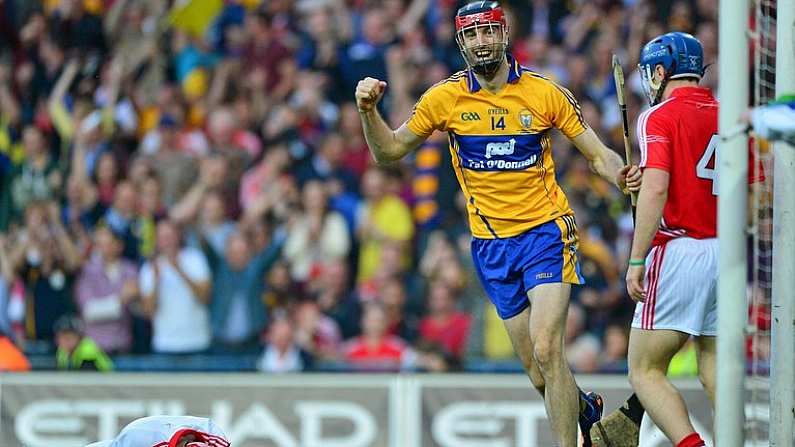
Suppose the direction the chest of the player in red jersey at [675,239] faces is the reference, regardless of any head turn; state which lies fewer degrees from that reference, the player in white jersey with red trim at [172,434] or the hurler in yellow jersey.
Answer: the hurler in yellow jersey

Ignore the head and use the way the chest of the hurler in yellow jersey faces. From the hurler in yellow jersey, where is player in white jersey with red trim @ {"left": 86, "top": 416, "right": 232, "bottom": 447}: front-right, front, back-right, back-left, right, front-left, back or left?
front-right

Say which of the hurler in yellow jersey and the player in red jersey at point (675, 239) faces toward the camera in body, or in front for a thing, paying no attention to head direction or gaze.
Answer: the hurler in yellow jersey

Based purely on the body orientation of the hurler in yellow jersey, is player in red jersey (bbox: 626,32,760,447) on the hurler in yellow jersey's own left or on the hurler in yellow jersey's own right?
on the hurler in yellow jersey's own left

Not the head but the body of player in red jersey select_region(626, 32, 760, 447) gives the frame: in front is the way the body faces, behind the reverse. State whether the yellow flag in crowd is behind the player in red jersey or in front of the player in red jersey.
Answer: in front

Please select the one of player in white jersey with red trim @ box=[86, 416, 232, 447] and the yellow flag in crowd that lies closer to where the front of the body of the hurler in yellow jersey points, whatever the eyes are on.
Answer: the player in white jersey with red trim

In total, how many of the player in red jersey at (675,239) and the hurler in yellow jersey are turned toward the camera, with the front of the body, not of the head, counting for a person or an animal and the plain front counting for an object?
1

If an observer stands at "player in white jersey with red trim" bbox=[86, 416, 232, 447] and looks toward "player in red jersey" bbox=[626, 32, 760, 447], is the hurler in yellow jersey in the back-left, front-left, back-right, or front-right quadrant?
front-left

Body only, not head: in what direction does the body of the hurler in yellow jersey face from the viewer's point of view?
toward the camera

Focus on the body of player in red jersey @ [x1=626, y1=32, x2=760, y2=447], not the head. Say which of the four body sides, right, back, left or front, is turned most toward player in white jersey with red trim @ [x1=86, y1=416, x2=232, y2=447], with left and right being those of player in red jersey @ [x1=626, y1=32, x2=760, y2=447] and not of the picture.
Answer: left

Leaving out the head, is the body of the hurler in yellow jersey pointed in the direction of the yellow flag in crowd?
no

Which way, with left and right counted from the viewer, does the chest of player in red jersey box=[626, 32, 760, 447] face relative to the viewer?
facing away from the viewer and to the left of the viewer

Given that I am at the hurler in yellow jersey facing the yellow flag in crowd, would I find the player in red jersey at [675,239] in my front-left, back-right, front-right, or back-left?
back-right
